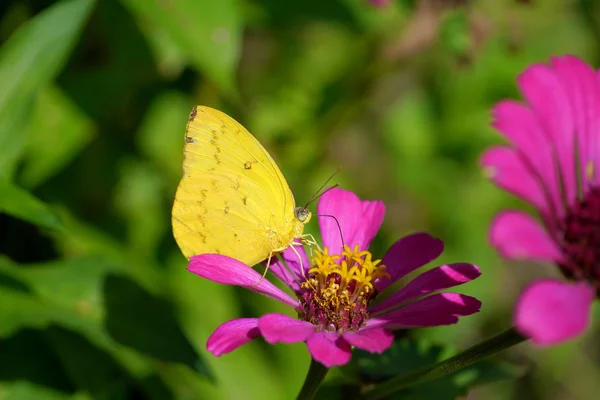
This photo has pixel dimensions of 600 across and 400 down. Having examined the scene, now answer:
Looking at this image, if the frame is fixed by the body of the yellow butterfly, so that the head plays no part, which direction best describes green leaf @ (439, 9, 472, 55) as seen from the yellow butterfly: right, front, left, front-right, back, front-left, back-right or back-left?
front-left

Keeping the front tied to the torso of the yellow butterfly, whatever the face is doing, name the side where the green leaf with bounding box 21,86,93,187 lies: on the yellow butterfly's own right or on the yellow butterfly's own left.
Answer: on the yellow butterfly's own left

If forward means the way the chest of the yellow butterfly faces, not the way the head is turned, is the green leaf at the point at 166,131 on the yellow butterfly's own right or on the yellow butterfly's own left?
on the yellow butterfly's own left

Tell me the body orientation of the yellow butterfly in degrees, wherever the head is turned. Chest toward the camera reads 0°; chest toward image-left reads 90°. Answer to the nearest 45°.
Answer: approximately 270°
